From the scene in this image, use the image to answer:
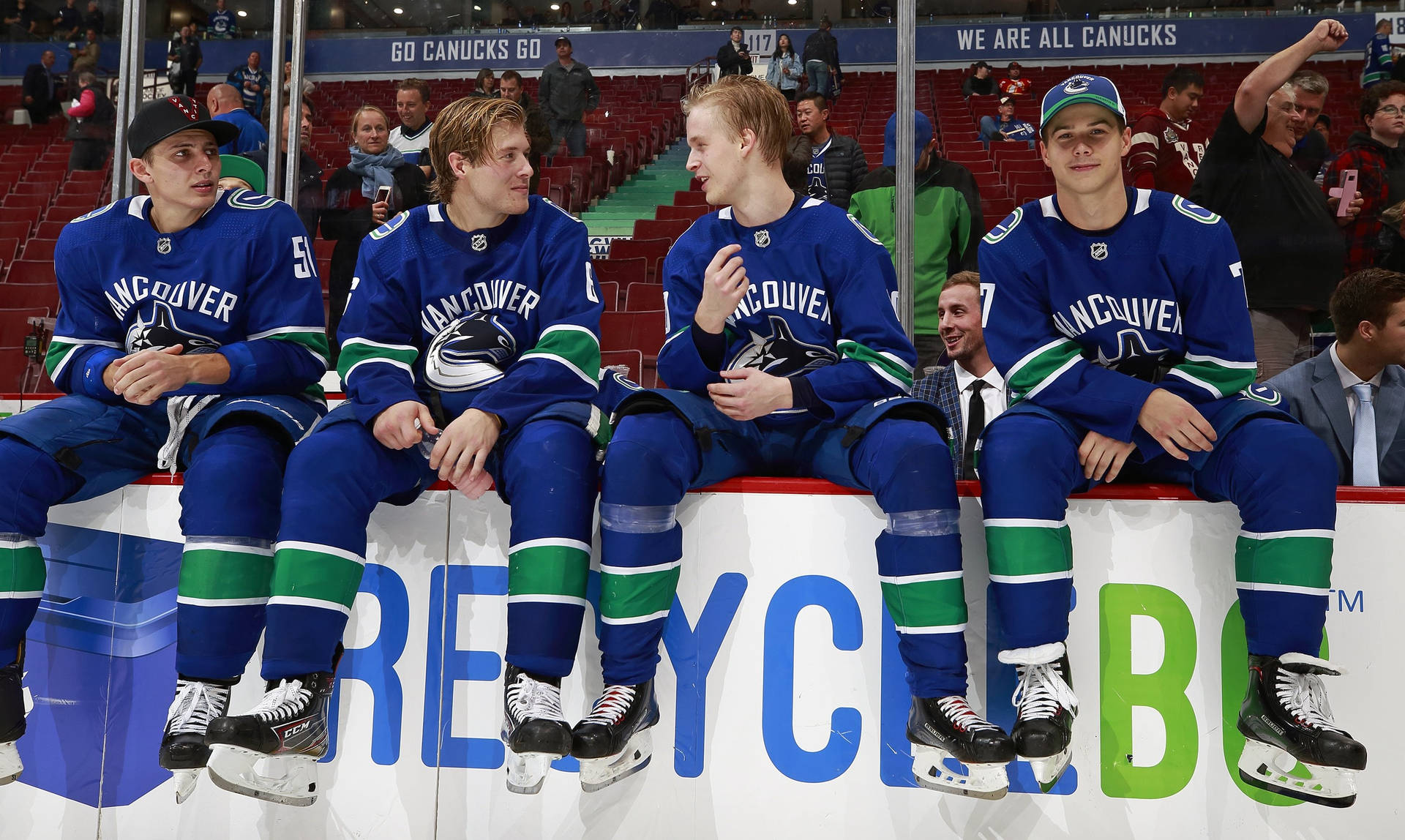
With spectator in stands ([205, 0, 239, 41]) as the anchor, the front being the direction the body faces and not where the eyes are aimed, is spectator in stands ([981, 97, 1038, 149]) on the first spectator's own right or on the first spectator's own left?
on the first spectator's own left

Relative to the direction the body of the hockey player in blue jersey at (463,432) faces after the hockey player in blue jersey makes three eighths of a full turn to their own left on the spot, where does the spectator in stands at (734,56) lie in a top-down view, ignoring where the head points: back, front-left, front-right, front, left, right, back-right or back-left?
front

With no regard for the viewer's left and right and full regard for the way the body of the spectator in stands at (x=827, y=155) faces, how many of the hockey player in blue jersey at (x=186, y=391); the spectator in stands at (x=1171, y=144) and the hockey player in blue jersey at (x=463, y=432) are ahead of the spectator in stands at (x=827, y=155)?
2

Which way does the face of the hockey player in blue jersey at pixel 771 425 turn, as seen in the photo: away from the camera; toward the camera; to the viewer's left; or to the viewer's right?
to the viewer's left

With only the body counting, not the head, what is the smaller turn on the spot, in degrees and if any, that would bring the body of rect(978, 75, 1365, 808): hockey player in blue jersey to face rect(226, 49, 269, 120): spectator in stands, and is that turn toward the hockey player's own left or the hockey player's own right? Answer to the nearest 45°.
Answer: approximately 90° to the hockey player's own right

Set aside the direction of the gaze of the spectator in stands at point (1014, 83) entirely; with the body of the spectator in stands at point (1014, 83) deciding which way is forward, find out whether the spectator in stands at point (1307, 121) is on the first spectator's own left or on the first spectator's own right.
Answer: on the first spectator's own left

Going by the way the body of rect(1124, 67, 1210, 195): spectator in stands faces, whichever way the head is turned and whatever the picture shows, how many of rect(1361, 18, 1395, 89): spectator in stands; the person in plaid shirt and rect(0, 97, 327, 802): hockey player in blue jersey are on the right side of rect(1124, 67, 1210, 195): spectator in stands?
1

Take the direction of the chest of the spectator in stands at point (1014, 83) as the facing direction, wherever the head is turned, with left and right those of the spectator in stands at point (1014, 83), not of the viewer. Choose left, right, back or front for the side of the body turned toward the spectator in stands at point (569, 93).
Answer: right

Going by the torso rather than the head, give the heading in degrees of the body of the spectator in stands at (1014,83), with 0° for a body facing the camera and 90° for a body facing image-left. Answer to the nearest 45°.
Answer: approximately 0°
